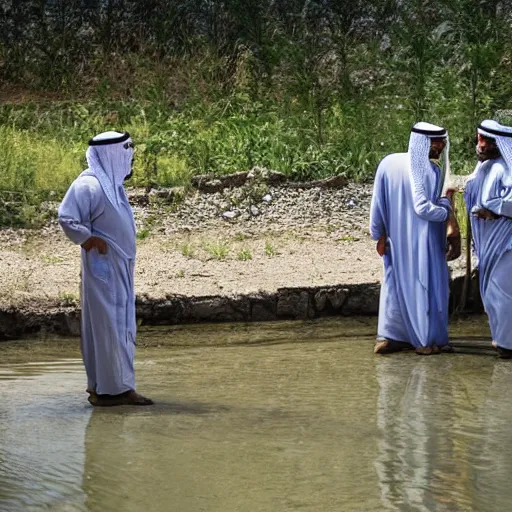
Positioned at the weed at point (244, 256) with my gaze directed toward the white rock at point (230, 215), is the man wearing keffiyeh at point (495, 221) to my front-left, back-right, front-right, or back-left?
back-right

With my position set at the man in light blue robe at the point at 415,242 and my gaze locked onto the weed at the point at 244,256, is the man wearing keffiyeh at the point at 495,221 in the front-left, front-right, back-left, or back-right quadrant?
back-right

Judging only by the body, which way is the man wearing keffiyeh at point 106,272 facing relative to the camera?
to the viewer's right

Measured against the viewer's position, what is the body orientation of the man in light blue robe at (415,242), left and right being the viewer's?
facing away from the viewer and to the right of the viewer

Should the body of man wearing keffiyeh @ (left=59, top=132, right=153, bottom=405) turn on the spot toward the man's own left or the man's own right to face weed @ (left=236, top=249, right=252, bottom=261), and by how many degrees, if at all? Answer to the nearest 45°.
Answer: approximately 90° to the man's own left

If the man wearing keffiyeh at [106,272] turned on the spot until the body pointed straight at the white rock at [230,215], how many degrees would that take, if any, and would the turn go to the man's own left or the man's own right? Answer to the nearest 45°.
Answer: approximately 90° to the man's own left

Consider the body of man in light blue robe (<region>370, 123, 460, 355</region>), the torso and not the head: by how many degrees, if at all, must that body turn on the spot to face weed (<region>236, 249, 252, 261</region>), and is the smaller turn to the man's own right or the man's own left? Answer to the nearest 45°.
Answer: approximately 90° to the man's own left

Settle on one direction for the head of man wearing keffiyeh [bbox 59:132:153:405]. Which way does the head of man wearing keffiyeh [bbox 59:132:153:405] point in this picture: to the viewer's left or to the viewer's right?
to the viewer's right

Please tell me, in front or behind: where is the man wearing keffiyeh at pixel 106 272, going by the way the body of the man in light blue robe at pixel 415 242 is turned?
behind

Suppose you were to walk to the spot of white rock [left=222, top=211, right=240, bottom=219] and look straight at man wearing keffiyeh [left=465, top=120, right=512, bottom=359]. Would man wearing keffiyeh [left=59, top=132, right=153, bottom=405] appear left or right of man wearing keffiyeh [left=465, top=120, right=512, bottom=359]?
right

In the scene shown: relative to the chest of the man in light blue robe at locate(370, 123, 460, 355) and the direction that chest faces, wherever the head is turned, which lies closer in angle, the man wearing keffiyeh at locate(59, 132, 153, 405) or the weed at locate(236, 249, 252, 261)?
the weed

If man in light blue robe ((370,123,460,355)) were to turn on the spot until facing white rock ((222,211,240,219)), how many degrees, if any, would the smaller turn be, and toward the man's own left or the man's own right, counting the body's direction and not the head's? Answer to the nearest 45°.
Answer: approximately 90° to the man's own left
